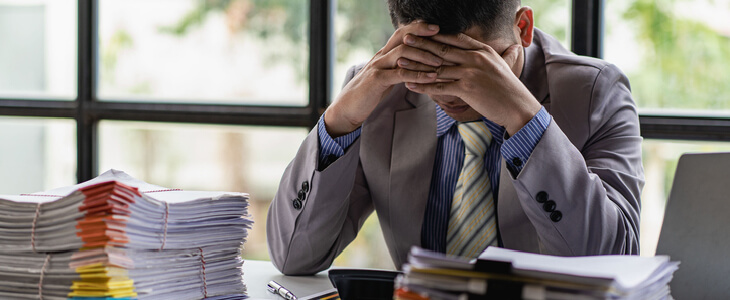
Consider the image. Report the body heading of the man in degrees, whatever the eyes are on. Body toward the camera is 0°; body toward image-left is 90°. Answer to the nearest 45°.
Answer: approximately 45°
